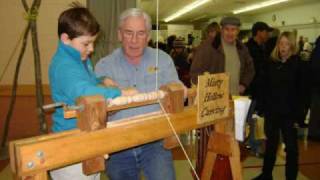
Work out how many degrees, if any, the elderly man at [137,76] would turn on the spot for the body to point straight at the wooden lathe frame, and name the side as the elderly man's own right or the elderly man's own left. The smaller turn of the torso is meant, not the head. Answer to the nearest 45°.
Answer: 0° — they already face it

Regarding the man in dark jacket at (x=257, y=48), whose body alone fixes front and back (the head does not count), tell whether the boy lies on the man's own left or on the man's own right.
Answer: on the man's own right

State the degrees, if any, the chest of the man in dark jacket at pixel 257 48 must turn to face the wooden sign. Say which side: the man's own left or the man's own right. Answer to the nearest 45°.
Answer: approximately 90° to the man's own right

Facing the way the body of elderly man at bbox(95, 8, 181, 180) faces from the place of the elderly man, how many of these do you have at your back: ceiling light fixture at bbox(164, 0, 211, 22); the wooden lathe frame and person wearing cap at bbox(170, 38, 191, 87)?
2
